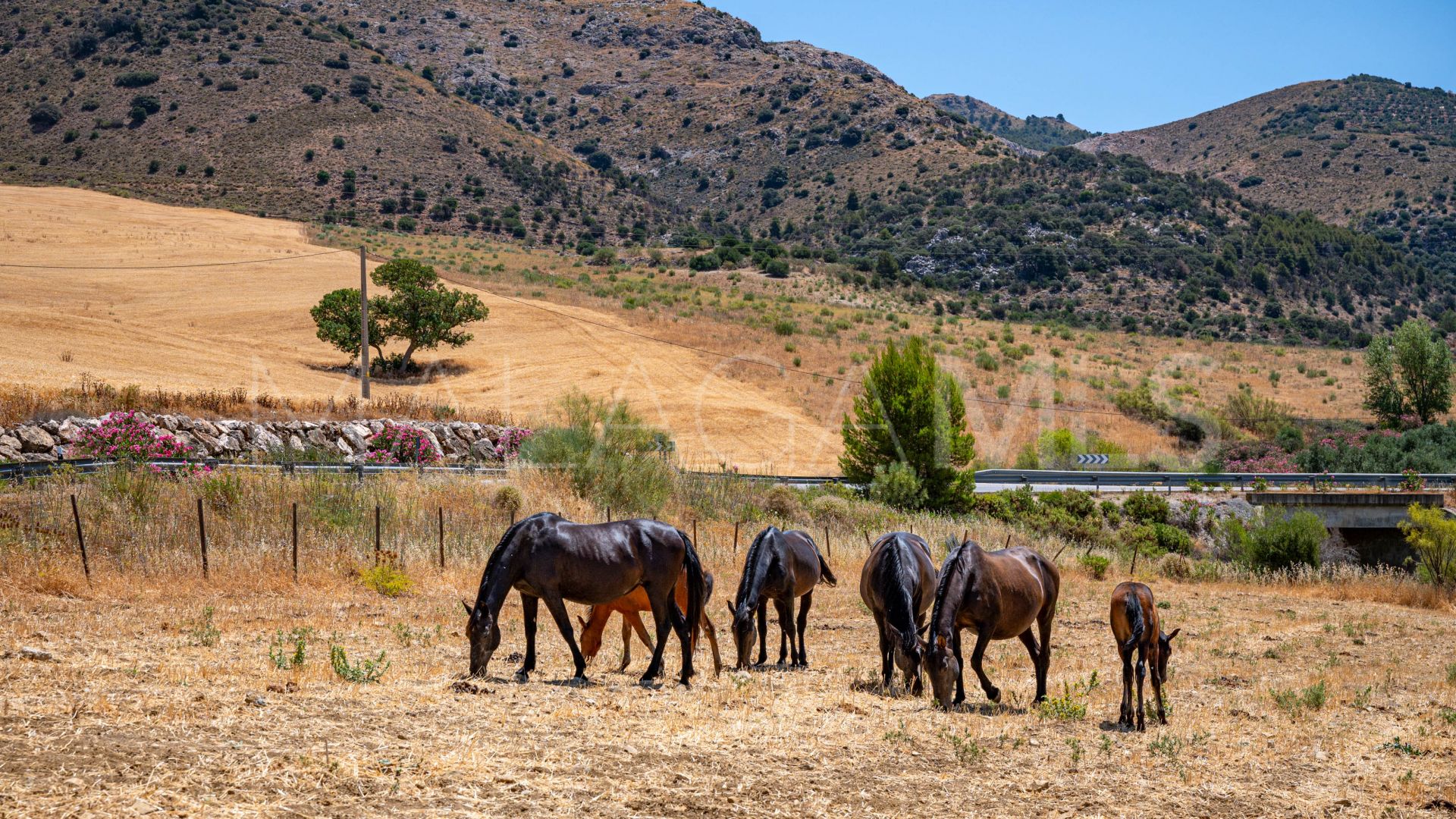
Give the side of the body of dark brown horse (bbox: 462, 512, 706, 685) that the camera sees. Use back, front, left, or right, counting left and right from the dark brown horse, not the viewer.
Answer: left

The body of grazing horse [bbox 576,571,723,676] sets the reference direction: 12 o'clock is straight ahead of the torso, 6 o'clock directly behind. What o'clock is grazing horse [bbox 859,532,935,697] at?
grazing horse [bbox 859,532,935,697] is roughly at 6 o'clock from grazing horse [bbox 576,571,723,676].

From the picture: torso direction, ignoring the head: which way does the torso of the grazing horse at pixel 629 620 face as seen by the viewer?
to the viewer's left

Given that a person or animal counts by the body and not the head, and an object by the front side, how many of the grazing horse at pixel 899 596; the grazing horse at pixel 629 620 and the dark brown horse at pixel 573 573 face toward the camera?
1

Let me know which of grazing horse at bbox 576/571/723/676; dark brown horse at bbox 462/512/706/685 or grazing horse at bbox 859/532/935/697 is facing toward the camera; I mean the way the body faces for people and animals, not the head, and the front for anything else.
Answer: grazing horse at bbox 859/532/935/697

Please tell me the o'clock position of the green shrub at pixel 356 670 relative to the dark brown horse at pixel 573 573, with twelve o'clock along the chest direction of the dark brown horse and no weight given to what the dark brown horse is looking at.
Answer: The green shrub is roughly at 12 o'clock from the dark brown horse.

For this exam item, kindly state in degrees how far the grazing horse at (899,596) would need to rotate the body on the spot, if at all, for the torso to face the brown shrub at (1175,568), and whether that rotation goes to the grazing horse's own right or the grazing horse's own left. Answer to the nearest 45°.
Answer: approximately 180°

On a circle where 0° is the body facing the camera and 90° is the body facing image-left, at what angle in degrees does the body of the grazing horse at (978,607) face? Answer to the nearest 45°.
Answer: approximately 45°

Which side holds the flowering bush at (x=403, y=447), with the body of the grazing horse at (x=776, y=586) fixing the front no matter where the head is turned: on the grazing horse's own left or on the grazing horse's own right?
on the grazing horse's own right

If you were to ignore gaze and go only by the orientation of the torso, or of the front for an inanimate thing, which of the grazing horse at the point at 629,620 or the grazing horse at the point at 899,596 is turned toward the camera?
the grazing horse at the point at 899,596

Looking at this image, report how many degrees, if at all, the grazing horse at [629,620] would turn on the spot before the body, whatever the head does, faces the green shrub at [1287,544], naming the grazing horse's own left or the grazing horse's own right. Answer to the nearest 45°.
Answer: approximately 135° to the grazing horse's own right

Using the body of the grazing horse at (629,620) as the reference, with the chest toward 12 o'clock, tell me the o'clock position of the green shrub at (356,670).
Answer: The green shrub is roughly at 11 o'clock from the grazing horse.

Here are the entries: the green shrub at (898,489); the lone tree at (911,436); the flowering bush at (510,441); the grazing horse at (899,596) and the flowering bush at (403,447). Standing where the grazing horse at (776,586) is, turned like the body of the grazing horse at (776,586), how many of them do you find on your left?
1

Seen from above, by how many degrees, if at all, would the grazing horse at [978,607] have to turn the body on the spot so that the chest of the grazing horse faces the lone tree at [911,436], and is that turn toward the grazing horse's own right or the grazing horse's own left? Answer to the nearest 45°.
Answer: approximately 135° to the grazing horse's own right

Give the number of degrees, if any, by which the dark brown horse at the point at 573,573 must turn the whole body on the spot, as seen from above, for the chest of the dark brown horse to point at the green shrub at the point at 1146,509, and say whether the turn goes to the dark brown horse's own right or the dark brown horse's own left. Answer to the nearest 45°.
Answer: approximately 135° to the dark brown horse's own right
